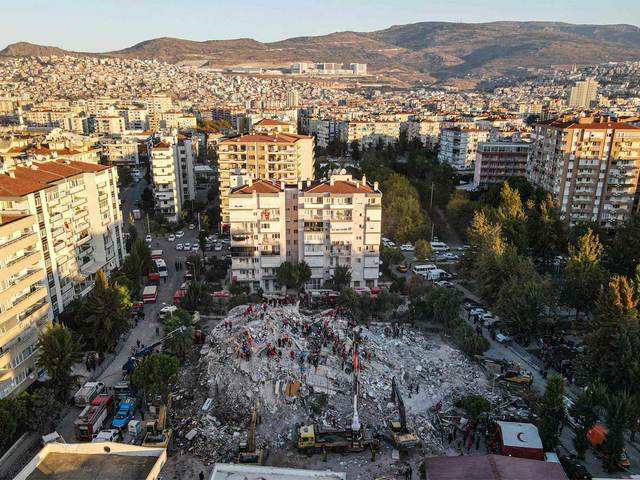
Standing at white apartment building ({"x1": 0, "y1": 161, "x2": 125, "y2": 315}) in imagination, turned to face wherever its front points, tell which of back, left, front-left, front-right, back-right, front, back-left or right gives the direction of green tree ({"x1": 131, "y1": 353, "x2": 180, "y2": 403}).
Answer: front-right

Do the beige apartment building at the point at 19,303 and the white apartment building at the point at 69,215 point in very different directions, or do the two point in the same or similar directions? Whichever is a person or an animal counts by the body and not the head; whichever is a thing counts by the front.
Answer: same or similar directions

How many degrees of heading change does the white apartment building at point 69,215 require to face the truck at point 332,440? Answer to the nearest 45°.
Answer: approximately 45° to its right

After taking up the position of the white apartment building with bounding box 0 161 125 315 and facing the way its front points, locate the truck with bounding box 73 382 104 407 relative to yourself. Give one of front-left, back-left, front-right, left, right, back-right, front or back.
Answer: front-right

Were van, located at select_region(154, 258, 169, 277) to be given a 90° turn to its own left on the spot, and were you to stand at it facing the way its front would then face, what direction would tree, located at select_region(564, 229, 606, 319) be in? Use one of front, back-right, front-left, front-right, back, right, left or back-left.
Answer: front-right

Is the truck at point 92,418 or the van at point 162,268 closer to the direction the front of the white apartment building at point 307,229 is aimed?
the truck

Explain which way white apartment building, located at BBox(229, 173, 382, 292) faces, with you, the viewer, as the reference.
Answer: facing the viewer

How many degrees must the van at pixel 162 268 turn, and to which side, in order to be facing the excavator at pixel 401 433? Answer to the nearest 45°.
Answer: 0° — it already faces it

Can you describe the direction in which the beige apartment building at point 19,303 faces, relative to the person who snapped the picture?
facing the viewer and to the right of the viewer

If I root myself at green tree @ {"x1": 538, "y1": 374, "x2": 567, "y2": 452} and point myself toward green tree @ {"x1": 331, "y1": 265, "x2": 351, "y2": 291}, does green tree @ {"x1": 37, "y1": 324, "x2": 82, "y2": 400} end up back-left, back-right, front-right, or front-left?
front-left

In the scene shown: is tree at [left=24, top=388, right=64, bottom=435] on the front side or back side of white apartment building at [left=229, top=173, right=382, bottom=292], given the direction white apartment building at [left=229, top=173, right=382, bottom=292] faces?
on the front side

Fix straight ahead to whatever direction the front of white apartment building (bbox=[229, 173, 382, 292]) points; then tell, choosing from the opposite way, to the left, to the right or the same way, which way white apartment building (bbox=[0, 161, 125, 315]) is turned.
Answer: to the left

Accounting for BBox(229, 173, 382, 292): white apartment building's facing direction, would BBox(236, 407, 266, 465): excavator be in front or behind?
in front
